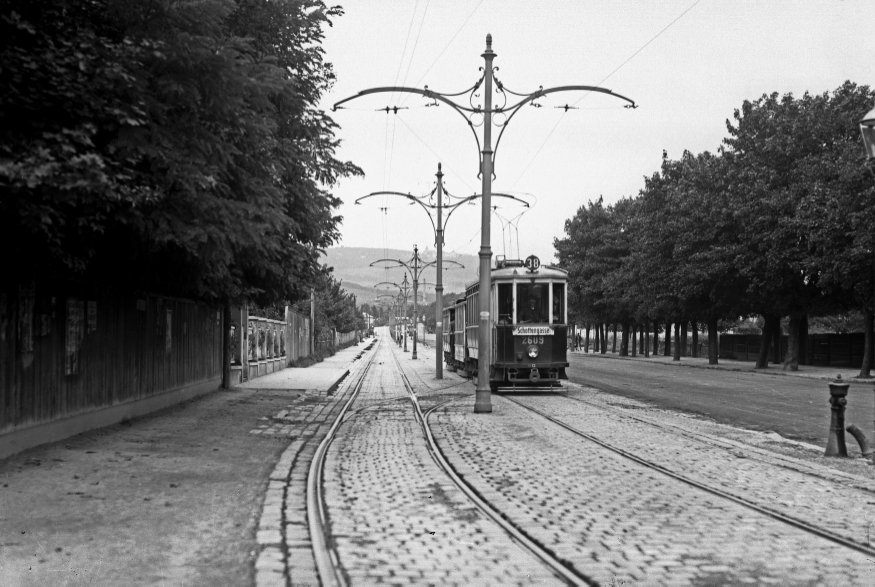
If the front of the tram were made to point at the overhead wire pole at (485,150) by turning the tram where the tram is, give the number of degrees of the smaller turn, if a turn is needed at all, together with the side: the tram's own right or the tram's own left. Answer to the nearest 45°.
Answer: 0° — it already faces it

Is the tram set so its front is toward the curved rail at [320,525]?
yes

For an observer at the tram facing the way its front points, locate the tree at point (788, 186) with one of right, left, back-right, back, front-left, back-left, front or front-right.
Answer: back-left

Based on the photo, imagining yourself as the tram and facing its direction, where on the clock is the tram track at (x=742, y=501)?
The tram track is roughly at 12 o'clock from the tram.

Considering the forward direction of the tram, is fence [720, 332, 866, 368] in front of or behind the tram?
behind

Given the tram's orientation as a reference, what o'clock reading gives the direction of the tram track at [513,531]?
The tram track is roughly at 12 o'clock from the tram.

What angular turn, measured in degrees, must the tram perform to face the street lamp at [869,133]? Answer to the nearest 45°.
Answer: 0° — it already faces it

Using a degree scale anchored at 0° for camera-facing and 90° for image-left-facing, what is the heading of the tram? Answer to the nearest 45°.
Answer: approximately 0°
